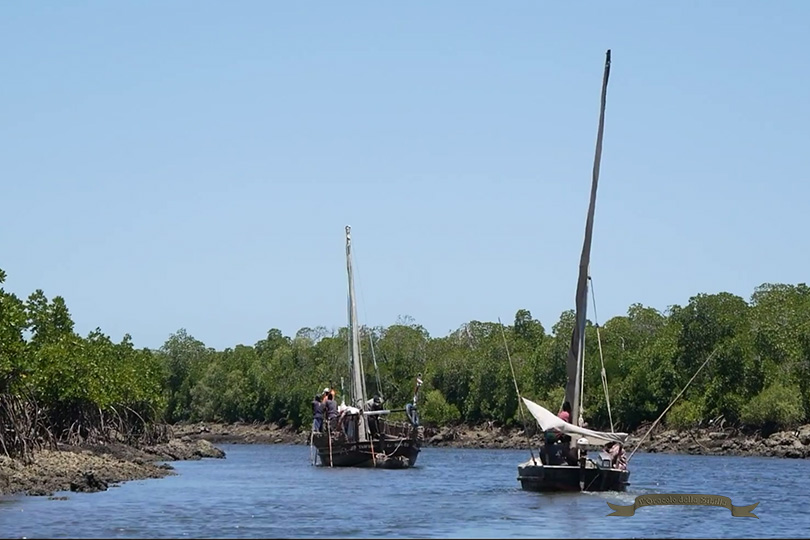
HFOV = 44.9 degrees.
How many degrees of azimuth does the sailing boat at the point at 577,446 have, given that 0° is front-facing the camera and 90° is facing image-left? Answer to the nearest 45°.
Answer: approximately 180°
